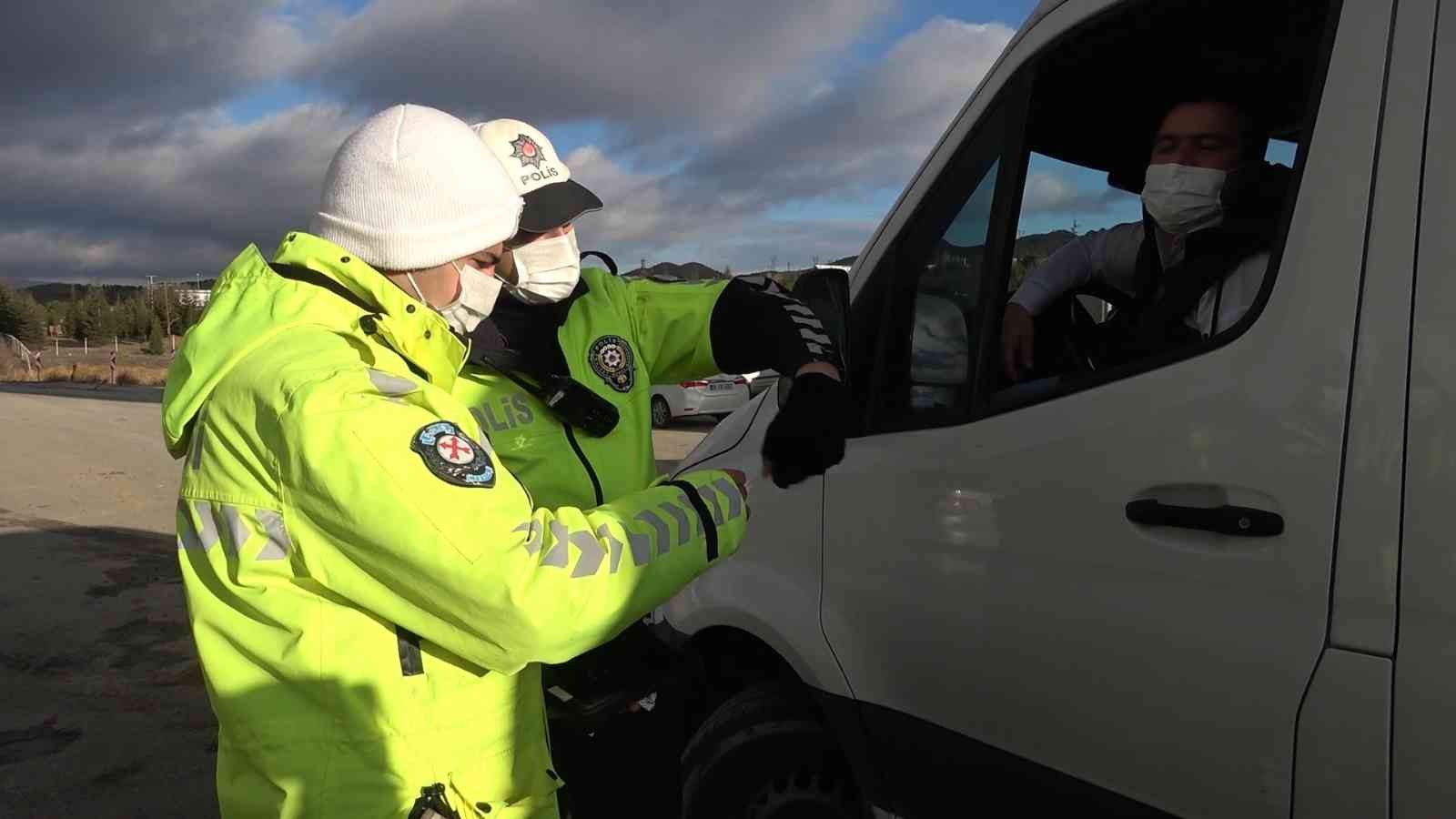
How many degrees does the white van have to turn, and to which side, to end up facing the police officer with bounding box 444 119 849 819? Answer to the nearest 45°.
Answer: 0° — it already faces them

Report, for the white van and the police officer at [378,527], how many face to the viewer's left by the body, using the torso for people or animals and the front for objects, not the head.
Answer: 1

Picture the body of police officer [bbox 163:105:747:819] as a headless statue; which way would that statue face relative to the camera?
to the viewer's right

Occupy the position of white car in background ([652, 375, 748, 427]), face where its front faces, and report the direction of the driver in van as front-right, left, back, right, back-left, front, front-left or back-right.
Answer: back-left

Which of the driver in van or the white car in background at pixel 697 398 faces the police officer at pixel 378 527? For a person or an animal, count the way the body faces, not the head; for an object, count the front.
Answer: the driver in van

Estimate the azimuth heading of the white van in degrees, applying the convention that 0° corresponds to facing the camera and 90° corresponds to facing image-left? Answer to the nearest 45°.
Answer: approximately 90°

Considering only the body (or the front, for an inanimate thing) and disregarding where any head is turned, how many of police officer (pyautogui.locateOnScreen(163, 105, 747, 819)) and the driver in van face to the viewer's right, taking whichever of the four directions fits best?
1

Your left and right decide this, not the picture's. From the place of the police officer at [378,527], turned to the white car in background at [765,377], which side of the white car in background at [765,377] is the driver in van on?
right

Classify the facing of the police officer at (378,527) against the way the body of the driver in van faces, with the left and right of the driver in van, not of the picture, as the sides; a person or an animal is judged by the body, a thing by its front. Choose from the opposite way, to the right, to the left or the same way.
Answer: the opposite way

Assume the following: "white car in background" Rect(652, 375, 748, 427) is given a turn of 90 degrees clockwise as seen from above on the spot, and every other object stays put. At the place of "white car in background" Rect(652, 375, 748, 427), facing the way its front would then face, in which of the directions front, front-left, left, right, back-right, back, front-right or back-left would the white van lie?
back-right

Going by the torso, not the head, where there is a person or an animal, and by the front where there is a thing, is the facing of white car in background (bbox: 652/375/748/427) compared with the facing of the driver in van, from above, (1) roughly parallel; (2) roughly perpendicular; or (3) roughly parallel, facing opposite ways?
roughly perpendicular

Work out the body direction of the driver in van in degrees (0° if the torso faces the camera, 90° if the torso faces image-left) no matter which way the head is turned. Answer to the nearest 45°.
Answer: approximately 45°

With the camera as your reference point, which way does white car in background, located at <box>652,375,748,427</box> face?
facing away from the viewer and to the left of the viewer

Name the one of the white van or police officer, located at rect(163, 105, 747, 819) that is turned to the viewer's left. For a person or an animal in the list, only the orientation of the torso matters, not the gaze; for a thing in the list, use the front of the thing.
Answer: the white van
